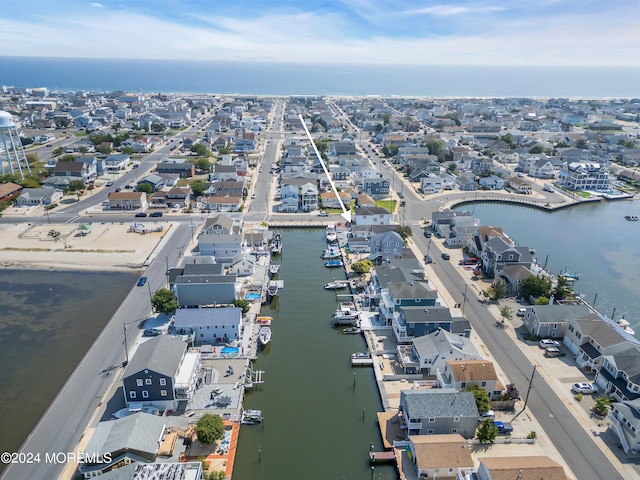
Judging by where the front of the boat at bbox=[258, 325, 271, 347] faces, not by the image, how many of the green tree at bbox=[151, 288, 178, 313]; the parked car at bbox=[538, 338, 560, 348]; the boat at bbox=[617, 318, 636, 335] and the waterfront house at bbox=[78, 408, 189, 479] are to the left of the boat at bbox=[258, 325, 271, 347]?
2

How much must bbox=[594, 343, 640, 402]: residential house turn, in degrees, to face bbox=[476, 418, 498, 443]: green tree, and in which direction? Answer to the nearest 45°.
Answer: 0° — it already faces it

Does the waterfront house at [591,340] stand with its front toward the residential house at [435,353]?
yes

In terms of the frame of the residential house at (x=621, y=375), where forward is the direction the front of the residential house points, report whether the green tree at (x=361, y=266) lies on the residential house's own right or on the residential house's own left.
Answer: on the residential house's own right

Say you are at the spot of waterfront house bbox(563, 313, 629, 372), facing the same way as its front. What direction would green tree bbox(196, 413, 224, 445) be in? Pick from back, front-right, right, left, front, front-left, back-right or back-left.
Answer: front

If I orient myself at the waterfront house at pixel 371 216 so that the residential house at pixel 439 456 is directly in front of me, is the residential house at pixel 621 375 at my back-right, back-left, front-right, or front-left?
front-left

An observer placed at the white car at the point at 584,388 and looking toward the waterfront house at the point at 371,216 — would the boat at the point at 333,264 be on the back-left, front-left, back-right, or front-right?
front-left

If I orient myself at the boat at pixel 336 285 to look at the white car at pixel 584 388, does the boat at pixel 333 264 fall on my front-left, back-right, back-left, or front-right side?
back-left

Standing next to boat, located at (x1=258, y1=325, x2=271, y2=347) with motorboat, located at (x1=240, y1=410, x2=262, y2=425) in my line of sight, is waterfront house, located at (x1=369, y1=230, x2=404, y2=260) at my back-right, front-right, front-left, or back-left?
back-left
